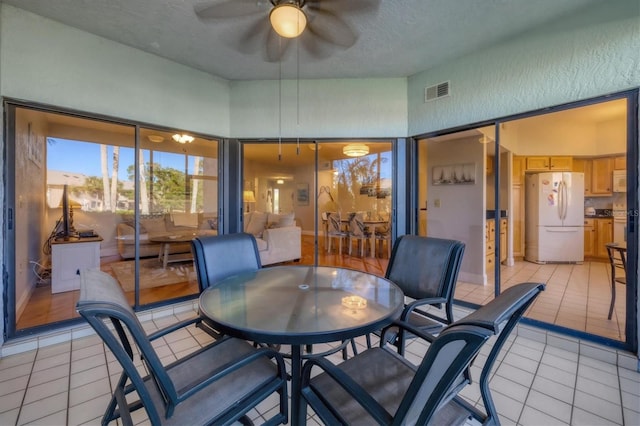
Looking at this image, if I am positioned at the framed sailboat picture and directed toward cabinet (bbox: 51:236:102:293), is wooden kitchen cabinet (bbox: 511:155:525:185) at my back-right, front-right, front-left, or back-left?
back-right

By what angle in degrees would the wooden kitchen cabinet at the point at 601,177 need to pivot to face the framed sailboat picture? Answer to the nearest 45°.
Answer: approximately 45° to its right

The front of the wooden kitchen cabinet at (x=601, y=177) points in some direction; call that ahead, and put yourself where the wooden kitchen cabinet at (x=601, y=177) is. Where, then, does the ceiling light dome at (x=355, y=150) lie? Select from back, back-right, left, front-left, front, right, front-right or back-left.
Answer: front-right

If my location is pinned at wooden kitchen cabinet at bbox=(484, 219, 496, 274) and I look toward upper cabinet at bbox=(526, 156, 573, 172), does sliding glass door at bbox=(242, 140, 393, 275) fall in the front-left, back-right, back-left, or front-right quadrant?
back-left

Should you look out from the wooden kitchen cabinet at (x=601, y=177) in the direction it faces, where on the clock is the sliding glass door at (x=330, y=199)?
The sliding glass door is roughly at 2 o'clock from the wooden kitchen cabinet.

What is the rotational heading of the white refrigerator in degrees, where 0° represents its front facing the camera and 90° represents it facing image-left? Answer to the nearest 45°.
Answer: approximately 0°
